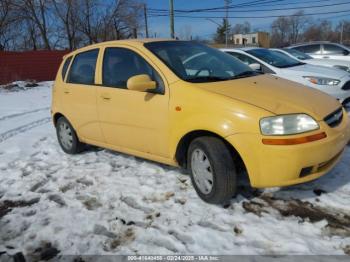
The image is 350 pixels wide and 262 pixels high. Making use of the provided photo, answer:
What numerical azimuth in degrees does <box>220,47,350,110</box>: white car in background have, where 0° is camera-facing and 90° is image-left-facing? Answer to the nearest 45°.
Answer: approximately 315°

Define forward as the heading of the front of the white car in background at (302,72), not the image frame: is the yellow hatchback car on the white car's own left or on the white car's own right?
on the white car's own right

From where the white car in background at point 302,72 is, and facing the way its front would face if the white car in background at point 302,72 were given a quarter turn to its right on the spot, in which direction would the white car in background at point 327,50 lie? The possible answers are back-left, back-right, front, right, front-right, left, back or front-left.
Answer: back-right

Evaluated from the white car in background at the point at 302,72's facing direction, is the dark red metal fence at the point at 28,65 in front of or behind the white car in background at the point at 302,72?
behind

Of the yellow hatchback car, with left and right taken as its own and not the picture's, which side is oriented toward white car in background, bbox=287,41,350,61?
left

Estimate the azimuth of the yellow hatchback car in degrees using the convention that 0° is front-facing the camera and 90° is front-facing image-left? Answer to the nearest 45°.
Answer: approximately 315°

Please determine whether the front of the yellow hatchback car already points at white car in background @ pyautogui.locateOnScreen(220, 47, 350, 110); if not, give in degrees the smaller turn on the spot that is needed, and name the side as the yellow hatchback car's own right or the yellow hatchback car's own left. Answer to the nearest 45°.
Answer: approximately 90° to the yellow hatchback car's own left
